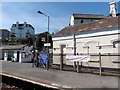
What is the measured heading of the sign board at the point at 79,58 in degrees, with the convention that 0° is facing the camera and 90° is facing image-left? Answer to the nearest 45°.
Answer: approximately 0°

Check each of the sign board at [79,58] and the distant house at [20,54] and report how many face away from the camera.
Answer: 0

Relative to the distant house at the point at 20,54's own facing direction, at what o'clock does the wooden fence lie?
The wooden fence is roughly at 10 o'clock from the distant house.

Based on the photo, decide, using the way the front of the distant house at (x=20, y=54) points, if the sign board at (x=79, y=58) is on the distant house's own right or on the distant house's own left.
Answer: on the distant house's own left

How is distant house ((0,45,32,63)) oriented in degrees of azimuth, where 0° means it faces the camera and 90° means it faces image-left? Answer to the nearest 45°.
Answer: approximately 45°
